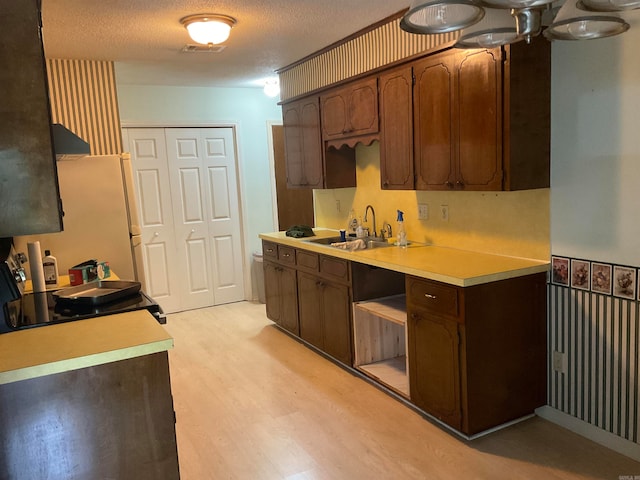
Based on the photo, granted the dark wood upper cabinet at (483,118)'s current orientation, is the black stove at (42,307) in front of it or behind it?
in front

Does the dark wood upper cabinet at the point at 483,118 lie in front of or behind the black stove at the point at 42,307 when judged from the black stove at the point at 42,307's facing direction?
in front

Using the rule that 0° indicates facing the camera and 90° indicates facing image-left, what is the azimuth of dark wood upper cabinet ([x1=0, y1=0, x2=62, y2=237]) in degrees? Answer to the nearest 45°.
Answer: approximately 270°

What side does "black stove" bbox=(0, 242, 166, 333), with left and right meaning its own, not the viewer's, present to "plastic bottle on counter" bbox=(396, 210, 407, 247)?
front

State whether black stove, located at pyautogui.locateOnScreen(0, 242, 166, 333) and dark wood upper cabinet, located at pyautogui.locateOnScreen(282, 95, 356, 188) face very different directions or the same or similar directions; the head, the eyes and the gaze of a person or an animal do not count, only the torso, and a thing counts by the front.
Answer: very different directions

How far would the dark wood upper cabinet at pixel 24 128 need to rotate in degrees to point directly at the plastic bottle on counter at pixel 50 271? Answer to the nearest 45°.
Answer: approximately 90° to its left

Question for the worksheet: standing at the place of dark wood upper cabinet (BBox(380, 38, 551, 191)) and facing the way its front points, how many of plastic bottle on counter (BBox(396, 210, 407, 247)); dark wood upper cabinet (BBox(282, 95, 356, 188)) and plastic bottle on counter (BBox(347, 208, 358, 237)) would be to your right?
3

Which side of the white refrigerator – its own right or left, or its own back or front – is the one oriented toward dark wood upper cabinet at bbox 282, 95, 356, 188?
front

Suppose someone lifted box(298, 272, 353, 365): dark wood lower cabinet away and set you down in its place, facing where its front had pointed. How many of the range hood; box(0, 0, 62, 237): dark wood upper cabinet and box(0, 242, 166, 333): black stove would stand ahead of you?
3

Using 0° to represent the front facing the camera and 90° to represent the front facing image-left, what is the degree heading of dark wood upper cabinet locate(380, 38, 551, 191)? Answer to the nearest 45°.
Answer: approximately 45°

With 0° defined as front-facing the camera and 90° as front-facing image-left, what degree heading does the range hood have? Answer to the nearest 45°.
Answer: approximately 270°

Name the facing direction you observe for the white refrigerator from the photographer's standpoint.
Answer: facing to the right of the viewer
